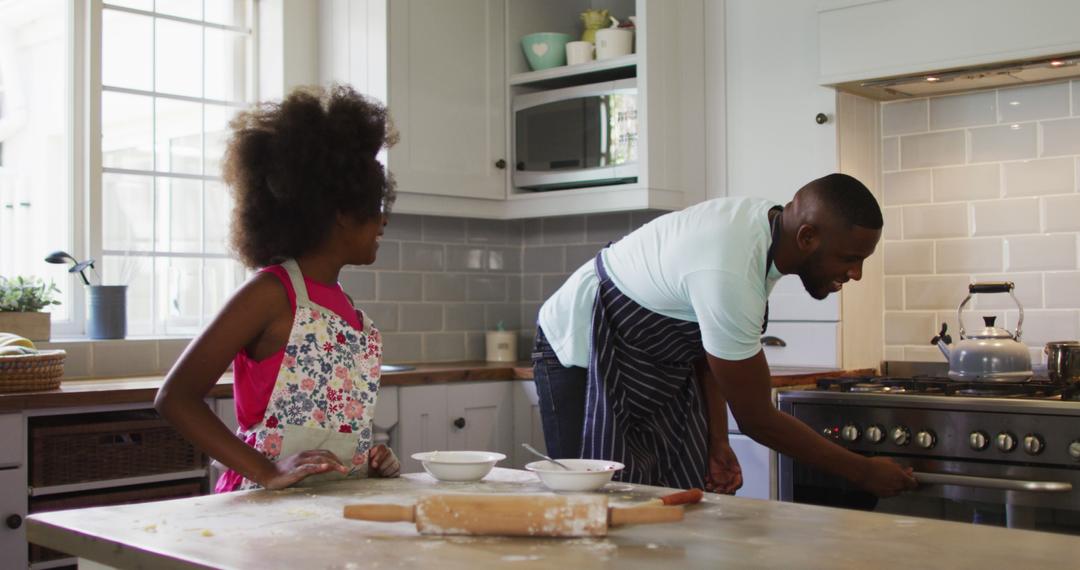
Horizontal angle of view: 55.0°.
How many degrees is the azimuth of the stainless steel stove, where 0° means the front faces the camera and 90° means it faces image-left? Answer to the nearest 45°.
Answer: approximately 45°

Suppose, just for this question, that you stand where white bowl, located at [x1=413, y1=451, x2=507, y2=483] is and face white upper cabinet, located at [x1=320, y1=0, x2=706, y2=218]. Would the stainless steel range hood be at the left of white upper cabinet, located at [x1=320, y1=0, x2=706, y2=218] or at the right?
right

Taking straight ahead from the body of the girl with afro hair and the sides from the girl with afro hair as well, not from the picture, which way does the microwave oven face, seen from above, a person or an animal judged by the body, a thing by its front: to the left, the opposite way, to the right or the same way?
to the right

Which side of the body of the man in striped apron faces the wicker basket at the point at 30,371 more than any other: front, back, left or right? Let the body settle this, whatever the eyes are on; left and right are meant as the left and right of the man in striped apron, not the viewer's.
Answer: back

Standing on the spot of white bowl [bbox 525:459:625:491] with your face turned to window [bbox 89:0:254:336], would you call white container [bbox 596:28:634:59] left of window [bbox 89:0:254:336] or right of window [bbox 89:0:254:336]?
right

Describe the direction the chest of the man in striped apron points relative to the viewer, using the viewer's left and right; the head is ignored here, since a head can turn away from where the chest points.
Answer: facing to the right of the viewer

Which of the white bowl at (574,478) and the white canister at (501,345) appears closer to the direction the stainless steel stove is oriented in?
the white bowl

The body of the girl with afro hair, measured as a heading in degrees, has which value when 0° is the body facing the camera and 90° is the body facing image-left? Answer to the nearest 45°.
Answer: approximately 315°

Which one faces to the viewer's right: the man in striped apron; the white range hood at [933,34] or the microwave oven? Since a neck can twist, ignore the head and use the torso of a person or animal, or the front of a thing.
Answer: the man in striped apron

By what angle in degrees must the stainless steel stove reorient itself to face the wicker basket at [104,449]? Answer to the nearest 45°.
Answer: approximately 45° to its right

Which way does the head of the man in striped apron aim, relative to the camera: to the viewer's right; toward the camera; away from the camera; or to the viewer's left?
to the viewer's right

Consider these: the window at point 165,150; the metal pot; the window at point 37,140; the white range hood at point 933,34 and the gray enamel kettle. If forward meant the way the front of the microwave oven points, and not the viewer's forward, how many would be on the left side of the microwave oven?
3

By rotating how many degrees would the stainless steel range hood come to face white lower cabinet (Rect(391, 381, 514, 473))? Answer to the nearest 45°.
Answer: approximately 45° to its right
